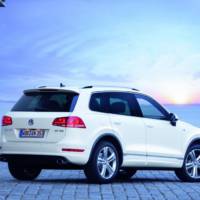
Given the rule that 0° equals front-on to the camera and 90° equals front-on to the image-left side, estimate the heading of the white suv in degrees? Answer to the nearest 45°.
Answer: approximately 225°
